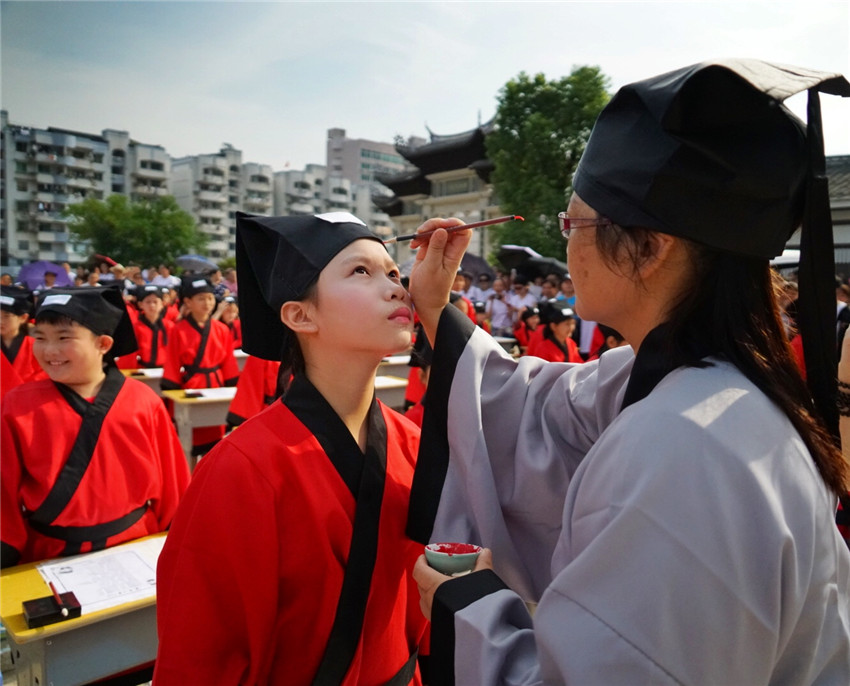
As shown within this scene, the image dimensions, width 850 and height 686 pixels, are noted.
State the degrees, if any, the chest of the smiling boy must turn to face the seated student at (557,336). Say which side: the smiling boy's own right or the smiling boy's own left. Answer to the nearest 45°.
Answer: approximately 135° to the smiling boy's own left

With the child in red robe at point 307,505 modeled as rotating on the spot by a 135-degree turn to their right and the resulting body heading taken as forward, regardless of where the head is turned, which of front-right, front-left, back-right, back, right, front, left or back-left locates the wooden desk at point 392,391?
right

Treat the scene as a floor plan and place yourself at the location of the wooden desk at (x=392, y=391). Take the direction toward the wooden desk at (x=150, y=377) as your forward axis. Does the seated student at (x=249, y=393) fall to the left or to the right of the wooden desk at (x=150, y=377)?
left

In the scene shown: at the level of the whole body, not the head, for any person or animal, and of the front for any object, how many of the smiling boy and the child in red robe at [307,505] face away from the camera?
0

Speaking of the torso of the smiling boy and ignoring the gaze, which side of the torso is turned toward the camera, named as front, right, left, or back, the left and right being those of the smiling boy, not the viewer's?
front

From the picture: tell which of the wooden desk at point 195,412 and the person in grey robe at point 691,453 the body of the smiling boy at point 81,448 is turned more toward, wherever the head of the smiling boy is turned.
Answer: the person in grey robe

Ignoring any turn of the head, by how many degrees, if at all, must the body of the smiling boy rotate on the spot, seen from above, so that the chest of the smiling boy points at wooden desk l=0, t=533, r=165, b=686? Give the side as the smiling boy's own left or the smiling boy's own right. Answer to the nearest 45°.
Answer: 0° — they already face it

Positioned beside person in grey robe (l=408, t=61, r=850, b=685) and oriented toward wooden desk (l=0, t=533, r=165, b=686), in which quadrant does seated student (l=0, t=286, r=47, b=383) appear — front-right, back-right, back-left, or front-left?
front-right

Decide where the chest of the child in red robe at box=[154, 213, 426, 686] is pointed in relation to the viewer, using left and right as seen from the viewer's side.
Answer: facing the viewer and to the right of the viewer

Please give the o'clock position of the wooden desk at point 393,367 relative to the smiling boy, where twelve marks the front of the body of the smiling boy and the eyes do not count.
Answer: The wooden desk is roughly at 7 o'clock from the smiling boy.

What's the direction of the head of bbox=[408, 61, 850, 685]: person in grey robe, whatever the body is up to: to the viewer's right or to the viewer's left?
to the viewer's left

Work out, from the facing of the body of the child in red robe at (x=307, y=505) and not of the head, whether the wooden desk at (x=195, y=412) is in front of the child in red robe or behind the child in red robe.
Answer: behind

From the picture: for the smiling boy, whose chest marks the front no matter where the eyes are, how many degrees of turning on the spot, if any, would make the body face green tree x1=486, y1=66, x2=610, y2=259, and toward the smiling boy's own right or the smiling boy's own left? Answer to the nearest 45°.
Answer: approximately 135° to the smiling boy's own left

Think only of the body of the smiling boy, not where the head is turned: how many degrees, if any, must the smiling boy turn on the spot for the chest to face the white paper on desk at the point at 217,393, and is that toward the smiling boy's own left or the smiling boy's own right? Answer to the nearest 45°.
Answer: approximately 180°

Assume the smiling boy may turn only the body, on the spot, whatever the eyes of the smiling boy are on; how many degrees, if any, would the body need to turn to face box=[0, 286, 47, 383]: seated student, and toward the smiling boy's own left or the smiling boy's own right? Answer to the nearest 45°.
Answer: approximately 180°
